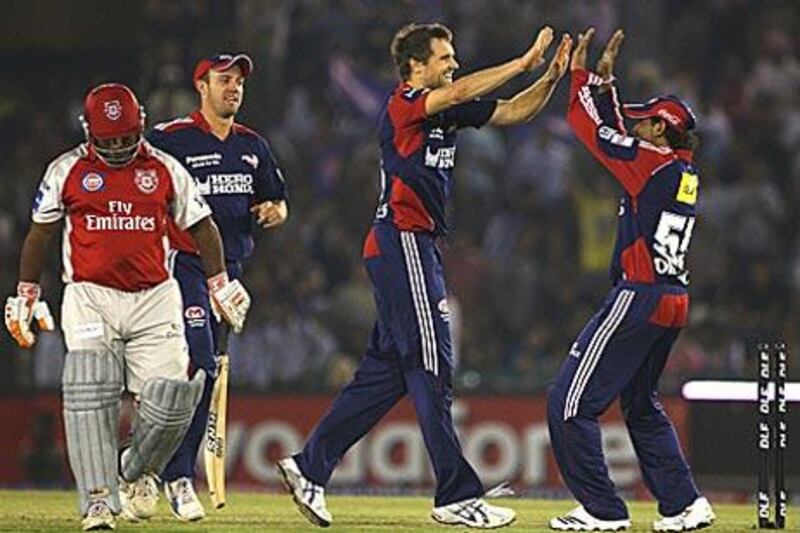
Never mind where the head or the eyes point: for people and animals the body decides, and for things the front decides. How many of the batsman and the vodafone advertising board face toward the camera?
2

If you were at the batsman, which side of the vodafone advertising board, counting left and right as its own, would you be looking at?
front

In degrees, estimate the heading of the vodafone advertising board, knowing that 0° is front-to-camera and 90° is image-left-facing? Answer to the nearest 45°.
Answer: approximately 0°

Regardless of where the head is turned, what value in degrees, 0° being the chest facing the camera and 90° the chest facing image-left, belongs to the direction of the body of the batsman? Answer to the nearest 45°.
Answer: approximately 0°

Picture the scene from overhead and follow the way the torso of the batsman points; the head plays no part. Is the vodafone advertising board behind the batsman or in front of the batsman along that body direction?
behind
